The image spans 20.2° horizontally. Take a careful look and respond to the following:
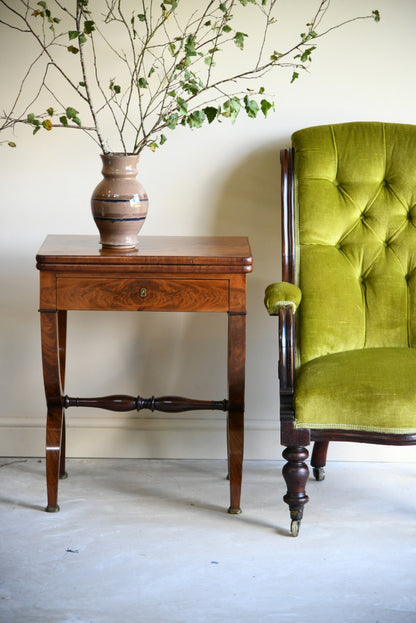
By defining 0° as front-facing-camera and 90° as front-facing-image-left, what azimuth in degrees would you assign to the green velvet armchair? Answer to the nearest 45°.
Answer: approximately 0°
